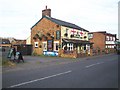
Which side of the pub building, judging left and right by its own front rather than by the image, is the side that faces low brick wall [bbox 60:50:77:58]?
front

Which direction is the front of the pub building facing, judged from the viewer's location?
facing the viewer and to the right of the viewer
